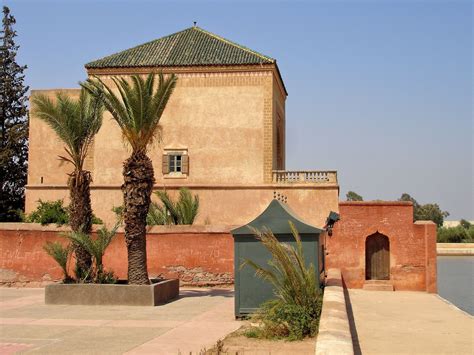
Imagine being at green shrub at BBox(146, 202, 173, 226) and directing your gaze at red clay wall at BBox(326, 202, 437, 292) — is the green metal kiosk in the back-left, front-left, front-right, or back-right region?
front-right

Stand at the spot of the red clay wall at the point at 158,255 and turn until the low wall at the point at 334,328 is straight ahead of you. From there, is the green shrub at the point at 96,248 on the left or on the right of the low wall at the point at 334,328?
right

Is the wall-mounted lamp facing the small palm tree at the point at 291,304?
no

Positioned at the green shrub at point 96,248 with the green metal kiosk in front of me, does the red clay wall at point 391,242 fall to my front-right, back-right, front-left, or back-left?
front-left

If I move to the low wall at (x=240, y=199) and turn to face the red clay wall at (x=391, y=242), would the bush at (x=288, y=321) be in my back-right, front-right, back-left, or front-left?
front-right
